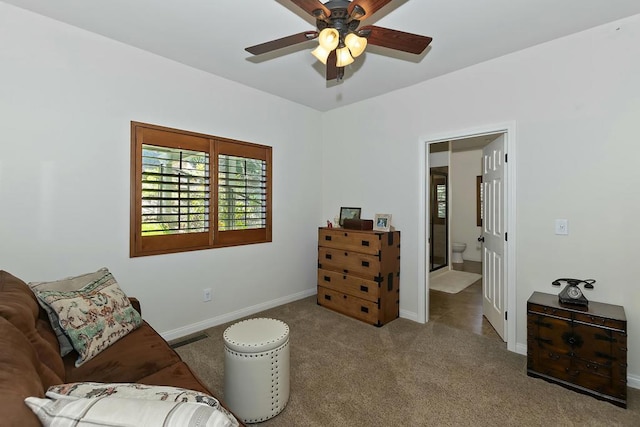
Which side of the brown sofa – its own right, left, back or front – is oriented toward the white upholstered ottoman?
front

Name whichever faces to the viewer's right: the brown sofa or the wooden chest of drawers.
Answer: the brown sofa

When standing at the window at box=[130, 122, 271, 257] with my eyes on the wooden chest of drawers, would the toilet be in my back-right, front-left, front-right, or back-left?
front-left

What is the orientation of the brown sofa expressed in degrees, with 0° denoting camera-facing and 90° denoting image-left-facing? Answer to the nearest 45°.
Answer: approximately 270°

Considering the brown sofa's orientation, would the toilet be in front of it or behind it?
in front

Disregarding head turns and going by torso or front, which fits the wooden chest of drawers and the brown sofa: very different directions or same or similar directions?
very different directions

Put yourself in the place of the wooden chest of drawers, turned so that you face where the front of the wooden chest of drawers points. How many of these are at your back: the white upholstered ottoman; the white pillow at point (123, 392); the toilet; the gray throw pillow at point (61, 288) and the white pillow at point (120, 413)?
1

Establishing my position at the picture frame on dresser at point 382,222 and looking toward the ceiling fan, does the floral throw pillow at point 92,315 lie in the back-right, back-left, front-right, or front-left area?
front-right

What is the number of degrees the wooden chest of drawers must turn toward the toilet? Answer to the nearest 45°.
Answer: approximately 180°

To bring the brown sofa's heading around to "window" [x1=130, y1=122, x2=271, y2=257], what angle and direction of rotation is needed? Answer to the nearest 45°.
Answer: approximately 45° to its left

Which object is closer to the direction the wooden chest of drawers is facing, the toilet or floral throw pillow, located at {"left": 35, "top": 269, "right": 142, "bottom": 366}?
the floral throw pillow

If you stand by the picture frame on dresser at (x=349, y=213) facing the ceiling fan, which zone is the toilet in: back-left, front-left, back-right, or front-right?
back-left

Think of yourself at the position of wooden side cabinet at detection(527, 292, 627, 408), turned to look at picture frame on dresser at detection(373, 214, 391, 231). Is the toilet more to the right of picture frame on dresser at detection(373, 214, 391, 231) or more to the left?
right

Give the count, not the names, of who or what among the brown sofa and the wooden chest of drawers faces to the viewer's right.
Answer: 1
